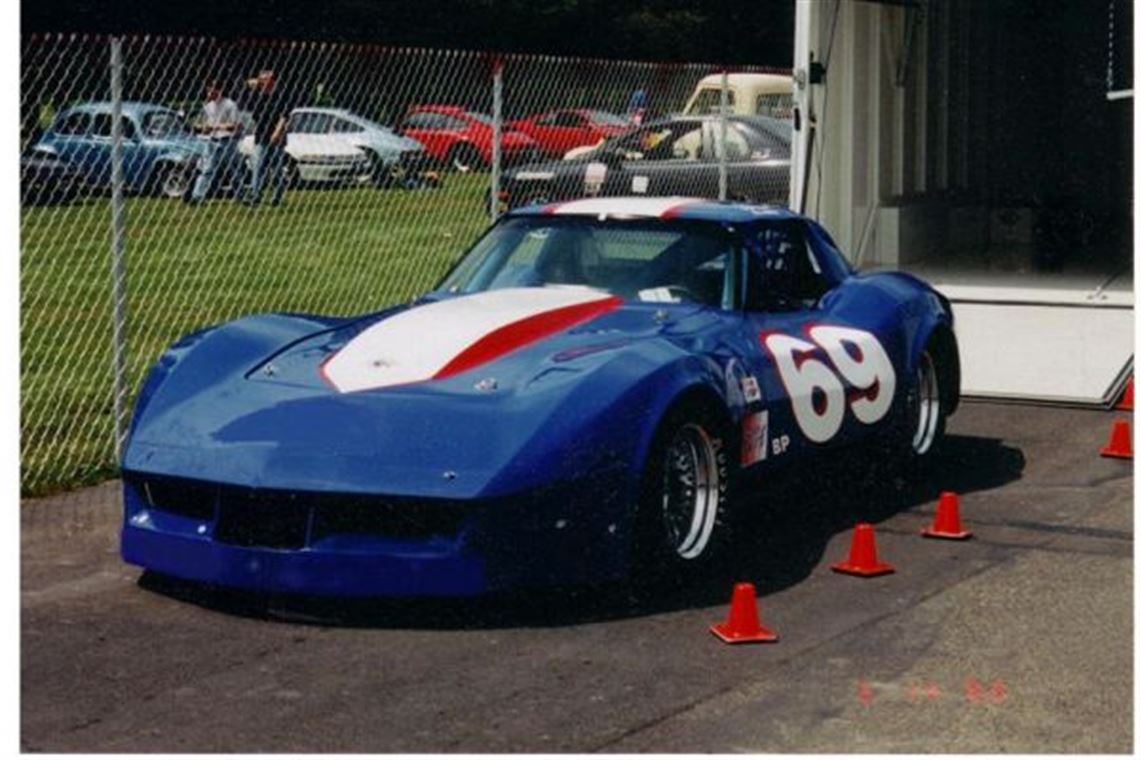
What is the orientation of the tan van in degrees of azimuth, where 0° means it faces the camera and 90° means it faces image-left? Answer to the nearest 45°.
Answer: approximately 90°

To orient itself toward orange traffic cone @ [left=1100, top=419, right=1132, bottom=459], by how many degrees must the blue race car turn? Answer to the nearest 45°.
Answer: approximately 180°

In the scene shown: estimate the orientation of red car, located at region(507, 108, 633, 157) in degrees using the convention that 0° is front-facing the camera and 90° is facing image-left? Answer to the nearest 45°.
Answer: approximately 315°

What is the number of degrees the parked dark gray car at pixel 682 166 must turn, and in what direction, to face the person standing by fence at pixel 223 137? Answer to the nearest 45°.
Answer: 0° — it already faces them

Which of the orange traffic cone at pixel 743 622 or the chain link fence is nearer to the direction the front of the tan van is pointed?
the chain link fence

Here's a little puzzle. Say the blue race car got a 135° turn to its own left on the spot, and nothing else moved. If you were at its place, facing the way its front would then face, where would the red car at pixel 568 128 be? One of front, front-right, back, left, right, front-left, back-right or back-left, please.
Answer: left

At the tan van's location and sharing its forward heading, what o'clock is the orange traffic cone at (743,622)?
The orange traffic cone is roughly at 9 o'clock from the tan van.

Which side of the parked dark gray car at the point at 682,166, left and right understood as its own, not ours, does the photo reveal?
left
